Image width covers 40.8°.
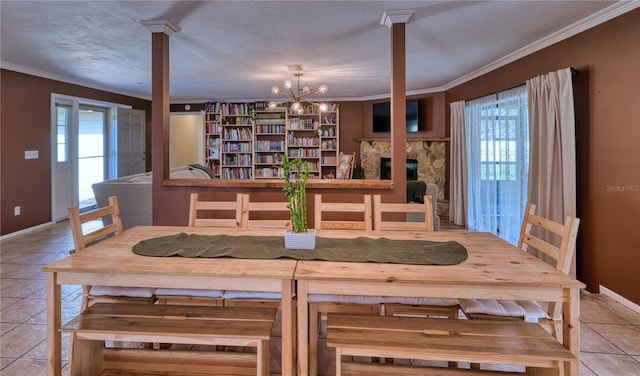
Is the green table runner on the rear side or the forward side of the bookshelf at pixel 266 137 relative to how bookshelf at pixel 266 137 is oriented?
on the forward side

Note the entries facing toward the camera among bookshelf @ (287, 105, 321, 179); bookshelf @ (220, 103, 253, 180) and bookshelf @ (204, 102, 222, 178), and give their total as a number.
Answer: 3

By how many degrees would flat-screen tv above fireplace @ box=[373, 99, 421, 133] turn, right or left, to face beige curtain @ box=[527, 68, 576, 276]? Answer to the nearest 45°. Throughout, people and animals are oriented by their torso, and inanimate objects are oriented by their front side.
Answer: approximately 45° to its left

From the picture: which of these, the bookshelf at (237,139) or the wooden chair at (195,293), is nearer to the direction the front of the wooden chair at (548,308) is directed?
the wooden chair

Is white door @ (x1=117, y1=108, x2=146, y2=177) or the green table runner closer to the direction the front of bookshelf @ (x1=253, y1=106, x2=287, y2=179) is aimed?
the green table runner

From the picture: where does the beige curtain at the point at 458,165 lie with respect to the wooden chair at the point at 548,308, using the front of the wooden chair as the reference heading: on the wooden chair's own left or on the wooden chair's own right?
on the wooden chair's own right

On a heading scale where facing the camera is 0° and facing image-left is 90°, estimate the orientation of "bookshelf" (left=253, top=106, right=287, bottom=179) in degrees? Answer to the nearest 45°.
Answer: approximately 0°

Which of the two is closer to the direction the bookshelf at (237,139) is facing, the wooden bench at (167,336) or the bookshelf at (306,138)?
the wooden bench

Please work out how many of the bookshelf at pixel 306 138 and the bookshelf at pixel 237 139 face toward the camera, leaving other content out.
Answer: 2

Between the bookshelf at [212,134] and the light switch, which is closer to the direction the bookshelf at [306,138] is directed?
the light switch

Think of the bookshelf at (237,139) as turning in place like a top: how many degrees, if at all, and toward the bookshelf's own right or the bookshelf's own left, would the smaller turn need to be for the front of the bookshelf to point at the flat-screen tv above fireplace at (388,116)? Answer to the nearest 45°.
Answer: approximately 45° to the bookshelf's own left
